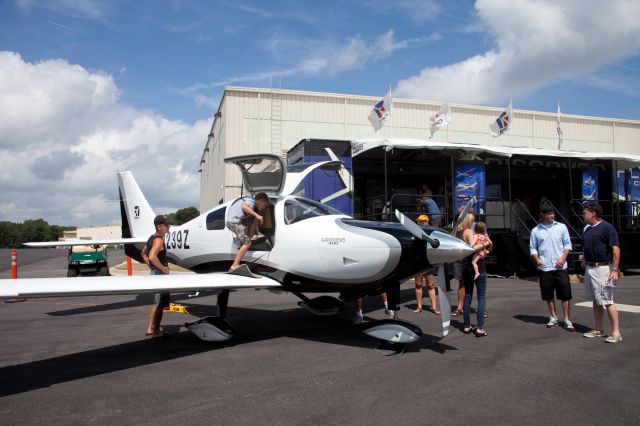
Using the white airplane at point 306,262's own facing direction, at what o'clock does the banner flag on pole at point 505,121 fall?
The banner flag on pole is roughly at 9 o'clock from the white airplane.

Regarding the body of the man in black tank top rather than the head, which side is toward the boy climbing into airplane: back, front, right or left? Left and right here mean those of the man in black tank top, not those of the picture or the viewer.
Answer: front

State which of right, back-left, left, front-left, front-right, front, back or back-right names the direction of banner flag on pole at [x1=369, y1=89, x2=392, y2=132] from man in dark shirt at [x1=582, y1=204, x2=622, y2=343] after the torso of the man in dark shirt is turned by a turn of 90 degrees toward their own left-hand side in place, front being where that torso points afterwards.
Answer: back

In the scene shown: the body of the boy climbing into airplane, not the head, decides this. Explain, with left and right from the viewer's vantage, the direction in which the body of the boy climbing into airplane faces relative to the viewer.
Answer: facing to the right of the viewer

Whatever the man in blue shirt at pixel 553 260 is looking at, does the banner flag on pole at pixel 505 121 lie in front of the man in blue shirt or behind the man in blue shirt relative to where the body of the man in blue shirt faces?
behind

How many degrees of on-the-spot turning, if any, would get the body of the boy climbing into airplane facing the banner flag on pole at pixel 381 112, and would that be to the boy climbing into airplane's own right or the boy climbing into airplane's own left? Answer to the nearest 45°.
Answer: approximately 45° to the boy climbing into airplane's own left

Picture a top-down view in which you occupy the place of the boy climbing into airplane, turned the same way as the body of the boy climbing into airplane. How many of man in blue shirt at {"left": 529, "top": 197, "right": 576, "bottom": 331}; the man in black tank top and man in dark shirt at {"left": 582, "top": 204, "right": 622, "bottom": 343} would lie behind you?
1

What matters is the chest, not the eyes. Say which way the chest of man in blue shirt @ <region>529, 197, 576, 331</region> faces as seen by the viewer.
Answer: toward the camera

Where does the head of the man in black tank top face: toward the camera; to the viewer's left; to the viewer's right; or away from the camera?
to the viewer's right

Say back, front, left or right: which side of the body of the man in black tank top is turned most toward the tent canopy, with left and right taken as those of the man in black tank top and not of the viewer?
front

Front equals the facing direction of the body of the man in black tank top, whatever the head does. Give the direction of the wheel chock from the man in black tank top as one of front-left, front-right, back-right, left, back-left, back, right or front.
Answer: left

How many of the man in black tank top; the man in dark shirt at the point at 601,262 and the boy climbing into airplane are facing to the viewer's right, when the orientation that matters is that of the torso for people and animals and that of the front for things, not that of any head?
2

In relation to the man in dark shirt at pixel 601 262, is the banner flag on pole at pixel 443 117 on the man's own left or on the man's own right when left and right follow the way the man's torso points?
on the man's own right

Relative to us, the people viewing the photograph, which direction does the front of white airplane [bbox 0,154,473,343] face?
facing the viewer and to the right of the viewer

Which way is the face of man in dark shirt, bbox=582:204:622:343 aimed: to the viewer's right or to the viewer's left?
to the viewer's left
